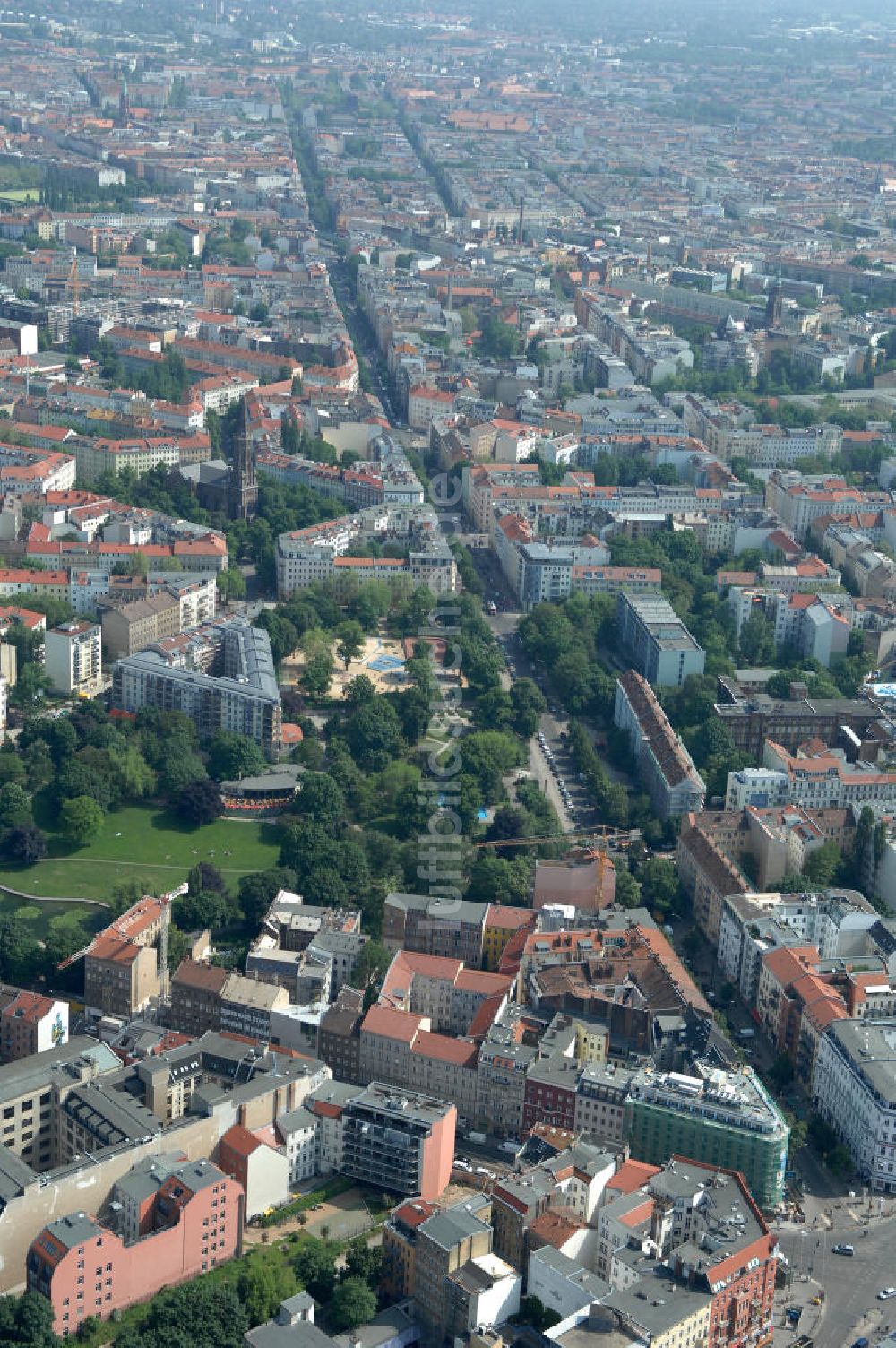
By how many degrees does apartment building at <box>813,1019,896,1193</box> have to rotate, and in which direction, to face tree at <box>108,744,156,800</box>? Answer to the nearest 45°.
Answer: approximately 90° to its right

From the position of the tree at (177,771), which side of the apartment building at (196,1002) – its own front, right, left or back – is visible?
back

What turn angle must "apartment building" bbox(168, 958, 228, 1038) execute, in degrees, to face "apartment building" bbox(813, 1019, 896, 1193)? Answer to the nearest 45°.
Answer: approximately 90° to its left

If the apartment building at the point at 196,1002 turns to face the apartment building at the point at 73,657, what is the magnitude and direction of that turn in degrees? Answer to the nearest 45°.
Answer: approximately 180°

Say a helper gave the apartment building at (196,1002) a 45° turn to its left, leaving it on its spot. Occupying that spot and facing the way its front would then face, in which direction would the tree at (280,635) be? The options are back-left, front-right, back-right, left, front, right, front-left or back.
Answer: back-left

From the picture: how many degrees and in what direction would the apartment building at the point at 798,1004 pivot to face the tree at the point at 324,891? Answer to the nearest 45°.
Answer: approximately 45° to its right

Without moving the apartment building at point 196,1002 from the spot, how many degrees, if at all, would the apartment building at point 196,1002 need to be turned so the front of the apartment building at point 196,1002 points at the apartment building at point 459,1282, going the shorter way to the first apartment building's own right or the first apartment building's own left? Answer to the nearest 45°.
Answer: approximately 45° to the first apartment building's own left

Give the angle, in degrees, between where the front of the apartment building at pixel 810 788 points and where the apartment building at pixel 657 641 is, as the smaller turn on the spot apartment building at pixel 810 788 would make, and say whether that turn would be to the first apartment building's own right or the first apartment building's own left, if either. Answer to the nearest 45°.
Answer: approximately 135° to the first apartment building's own right

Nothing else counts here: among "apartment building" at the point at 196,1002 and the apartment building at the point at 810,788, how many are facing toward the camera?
2

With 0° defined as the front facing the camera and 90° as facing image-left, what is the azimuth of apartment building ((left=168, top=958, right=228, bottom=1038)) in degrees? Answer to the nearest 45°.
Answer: approximately 0°

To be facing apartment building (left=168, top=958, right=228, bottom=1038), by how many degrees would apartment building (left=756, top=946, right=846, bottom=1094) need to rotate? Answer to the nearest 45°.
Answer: approximately 45° to its right
